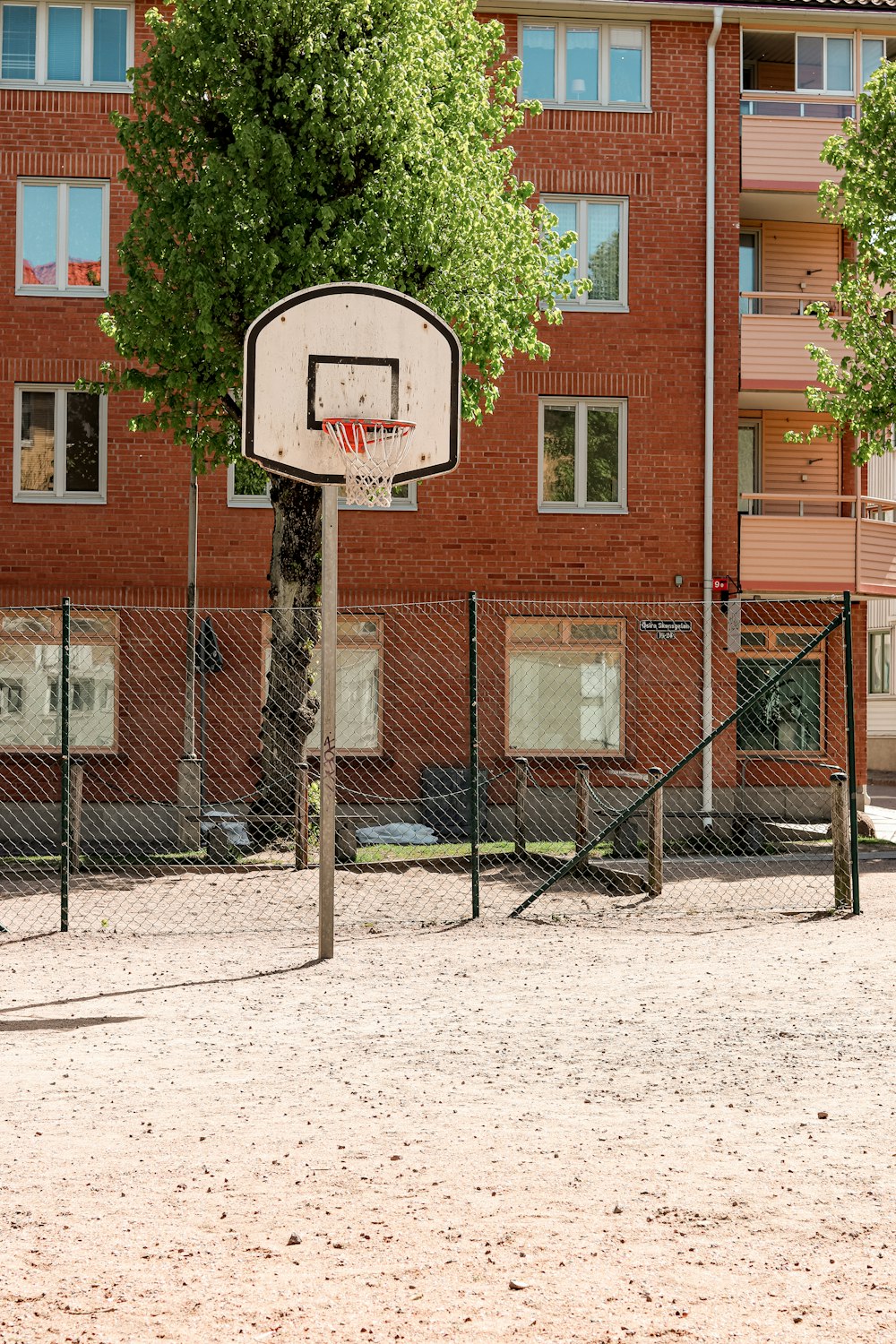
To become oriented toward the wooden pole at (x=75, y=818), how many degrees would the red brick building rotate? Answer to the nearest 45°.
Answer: approximately 45° to its right

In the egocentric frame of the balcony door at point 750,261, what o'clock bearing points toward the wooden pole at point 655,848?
The wooden pole is roughly at 12 o'clock from the balcony door.

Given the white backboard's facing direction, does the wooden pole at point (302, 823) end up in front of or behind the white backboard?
behind

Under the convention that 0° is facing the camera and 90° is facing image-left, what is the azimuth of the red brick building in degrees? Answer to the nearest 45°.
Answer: approximately 0°

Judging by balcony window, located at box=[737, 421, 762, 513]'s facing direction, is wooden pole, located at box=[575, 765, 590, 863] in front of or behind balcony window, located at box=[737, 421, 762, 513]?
in front

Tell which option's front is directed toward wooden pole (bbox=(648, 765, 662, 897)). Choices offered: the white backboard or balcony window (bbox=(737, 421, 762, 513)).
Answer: the balcony window
